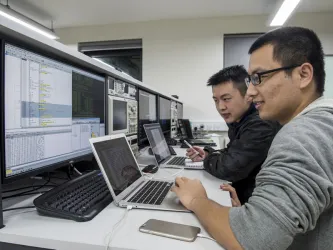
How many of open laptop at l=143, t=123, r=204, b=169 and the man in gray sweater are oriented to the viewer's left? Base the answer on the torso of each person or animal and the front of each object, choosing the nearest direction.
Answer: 1

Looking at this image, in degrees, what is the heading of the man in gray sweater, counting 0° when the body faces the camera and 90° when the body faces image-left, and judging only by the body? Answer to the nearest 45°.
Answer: approximately 90°

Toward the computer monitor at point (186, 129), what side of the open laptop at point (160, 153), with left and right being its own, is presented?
left

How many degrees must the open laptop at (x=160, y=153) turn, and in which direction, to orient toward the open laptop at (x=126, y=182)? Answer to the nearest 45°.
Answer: approximately 90° to its right

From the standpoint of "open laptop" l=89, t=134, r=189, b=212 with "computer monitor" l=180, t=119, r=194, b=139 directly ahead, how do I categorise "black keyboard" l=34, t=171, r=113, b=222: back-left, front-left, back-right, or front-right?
back-left

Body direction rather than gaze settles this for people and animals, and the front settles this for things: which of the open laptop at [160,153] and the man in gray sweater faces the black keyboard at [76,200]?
the man in gray sweater

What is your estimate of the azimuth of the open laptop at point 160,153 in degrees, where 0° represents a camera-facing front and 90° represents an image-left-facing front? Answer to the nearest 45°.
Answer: approximately 270°

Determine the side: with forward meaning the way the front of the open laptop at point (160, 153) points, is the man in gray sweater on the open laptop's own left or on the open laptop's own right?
on the open laptop's own right

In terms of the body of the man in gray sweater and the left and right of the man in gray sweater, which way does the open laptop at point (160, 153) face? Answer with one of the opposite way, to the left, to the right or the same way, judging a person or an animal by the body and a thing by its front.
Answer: the opposite way

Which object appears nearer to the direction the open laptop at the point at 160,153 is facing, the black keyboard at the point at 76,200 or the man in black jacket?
the man in black jacket

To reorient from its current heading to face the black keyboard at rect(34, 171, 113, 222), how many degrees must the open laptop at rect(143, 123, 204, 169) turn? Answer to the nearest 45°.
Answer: approximately 90° to its right

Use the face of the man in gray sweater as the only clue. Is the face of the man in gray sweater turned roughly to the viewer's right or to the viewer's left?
to the viewer's left
